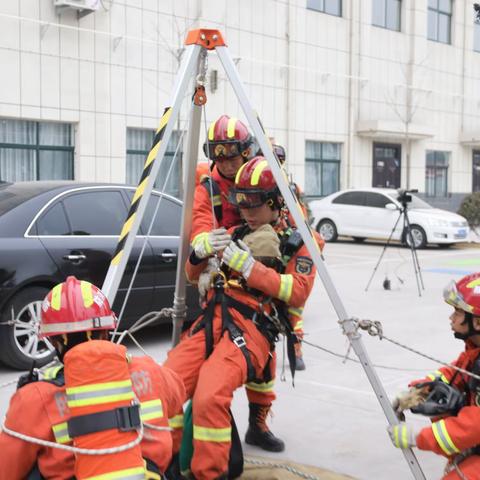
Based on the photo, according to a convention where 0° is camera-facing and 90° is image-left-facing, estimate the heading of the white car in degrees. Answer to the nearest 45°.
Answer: approximately 315°

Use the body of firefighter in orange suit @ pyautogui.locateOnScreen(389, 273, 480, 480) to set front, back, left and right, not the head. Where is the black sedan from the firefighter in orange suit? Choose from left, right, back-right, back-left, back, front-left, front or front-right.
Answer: front-right

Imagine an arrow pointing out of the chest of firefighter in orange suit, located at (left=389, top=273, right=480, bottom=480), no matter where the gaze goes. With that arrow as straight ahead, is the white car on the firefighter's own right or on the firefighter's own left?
on the firefighter's own right

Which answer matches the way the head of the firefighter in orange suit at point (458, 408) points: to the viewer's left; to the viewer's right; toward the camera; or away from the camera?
to the viewer's left

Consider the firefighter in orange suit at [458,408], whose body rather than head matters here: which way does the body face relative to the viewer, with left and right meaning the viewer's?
facing to the left of the viewer

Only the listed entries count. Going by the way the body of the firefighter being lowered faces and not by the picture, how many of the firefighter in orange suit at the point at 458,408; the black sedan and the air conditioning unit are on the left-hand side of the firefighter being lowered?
1

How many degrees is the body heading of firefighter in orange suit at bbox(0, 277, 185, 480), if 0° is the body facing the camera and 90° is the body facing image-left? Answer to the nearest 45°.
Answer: approximately 180°

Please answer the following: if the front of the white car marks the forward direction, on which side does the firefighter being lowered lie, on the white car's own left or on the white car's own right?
on the white car's own right

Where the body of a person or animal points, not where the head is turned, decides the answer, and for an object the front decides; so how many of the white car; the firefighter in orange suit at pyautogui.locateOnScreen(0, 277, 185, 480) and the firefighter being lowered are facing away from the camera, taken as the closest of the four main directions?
1

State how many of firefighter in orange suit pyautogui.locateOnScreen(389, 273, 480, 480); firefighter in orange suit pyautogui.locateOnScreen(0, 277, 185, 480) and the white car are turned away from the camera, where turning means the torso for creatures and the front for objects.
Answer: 1

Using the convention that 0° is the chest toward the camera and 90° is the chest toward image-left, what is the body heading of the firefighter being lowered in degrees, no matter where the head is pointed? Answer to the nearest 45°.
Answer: approximately 45°
